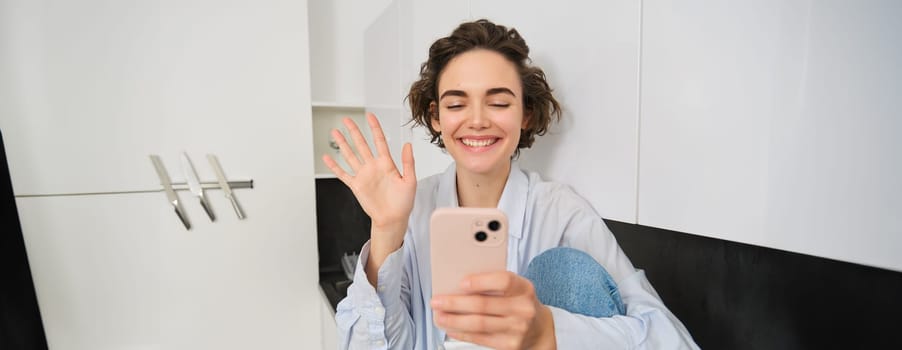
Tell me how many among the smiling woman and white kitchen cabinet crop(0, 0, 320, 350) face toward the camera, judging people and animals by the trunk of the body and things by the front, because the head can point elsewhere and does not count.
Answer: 2

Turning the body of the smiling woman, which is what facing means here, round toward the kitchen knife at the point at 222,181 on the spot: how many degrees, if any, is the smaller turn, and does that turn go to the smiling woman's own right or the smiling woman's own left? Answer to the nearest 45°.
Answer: approximately 135° to the smiling woman's own right

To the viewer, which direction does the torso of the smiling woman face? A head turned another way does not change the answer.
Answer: toward the camera

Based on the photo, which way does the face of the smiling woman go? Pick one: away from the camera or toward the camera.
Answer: toward the camera

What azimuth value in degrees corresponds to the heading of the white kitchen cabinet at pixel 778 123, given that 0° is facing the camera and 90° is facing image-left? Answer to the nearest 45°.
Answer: approximately 45°

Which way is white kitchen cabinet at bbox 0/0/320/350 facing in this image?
toward the camera

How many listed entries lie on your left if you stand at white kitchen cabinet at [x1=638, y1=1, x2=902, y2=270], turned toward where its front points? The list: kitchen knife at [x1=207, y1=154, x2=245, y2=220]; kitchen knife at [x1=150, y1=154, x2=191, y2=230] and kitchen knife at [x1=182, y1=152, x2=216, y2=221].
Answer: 0
